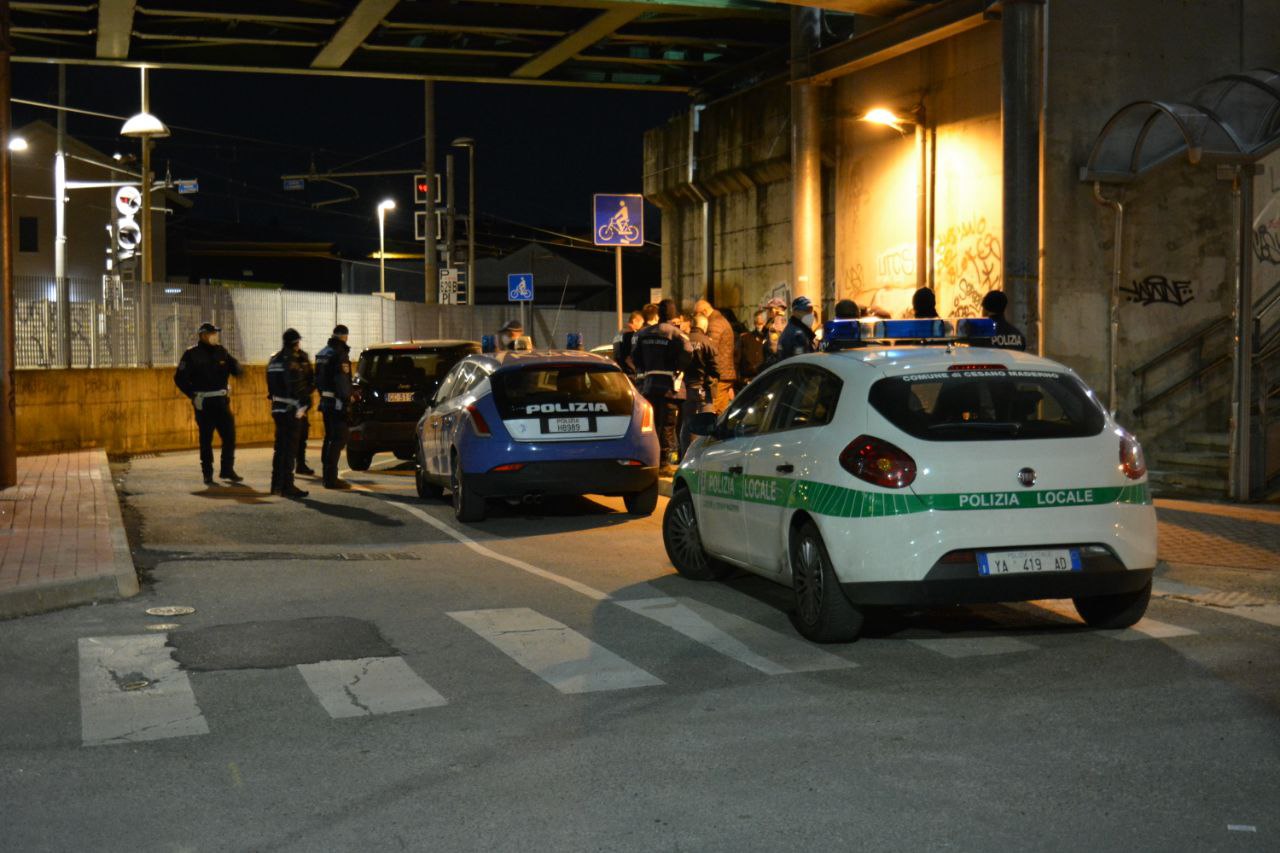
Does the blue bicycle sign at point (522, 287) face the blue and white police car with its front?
yes

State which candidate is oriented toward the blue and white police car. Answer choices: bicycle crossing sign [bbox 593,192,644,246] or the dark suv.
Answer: the bicycle crossing sign

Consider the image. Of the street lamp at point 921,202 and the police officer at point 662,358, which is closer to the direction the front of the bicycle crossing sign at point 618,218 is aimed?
the police officer

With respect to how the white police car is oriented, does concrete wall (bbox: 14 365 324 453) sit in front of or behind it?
in front

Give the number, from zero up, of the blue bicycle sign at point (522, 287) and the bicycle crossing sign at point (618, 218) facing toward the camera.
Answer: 2

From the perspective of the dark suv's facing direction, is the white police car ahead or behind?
behind

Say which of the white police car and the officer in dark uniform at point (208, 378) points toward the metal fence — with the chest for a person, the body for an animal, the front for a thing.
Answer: the white police car

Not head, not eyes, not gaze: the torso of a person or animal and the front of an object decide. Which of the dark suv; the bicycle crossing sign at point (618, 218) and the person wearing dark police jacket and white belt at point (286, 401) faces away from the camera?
the dark suv

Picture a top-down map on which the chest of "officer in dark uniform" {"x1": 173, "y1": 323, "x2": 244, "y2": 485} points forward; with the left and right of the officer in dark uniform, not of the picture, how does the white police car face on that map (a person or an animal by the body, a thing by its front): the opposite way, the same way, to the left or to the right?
the opposite way

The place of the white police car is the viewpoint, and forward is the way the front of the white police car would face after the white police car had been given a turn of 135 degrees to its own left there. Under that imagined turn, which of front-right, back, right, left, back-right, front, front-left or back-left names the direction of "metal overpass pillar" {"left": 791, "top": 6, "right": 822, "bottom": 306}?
back

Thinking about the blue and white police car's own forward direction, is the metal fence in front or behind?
in front
